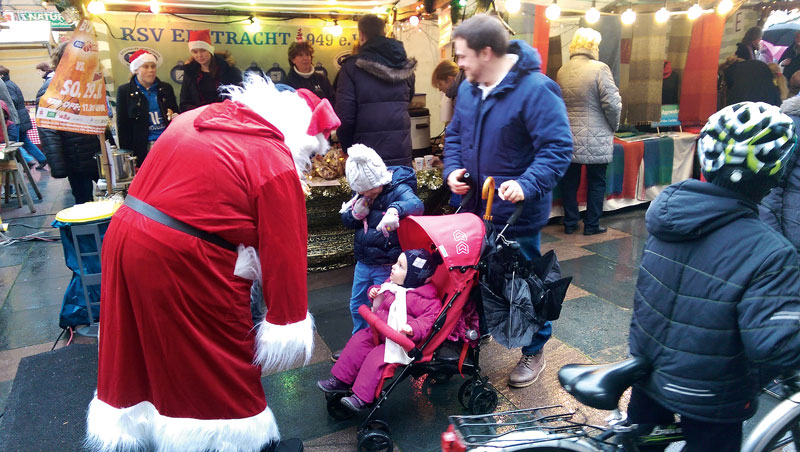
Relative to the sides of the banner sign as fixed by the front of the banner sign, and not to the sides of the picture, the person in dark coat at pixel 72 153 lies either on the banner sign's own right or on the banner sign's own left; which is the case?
on the banner sign's own right

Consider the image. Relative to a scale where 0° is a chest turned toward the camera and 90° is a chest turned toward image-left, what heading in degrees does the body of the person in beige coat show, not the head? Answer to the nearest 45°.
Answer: approximately 180°

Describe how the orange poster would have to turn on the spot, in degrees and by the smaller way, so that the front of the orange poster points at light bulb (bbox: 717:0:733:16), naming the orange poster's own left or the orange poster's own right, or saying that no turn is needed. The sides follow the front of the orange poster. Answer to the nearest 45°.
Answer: approximately 90° to the orange poster's own left

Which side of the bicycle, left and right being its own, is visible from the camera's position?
right

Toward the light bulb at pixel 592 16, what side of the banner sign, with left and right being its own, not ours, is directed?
left

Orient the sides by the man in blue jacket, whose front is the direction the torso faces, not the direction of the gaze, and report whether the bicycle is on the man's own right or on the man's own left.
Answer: on the man's own left

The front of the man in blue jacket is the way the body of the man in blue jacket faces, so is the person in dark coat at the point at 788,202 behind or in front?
behind

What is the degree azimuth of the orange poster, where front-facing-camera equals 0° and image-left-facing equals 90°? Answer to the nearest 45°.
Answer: approximately 0°
